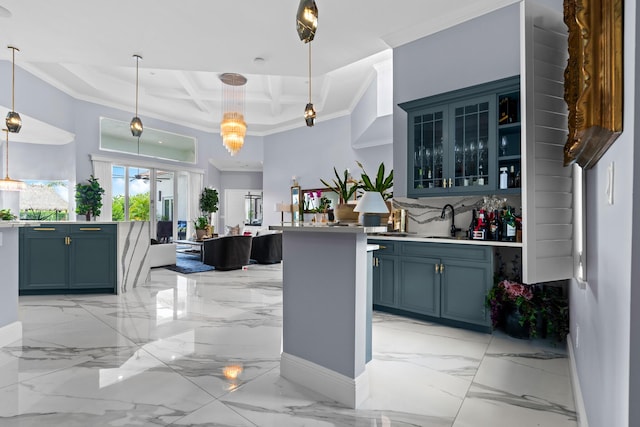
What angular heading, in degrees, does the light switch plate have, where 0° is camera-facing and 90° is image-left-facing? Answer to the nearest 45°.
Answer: approximately 90°

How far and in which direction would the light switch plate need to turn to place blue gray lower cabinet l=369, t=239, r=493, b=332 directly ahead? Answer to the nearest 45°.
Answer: approximately 45° to its right

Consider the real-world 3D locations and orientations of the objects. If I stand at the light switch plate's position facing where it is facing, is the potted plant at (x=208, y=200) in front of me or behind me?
in front

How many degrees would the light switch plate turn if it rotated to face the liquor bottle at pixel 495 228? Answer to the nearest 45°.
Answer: approximately 90° to its right

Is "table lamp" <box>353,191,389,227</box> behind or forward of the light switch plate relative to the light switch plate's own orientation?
forward

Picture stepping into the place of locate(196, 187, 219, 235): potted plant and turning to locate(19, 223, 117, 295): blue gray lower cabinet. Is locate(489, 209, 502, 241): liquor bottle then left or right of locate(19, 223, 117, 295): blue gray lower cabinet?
left

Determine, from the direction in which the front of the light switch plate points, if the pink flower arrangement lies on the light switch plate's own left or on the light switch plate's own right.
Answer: on the light switch plate's own right

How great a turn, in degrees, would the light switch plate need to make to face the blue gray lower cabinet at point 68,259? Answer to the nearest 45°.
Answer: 0° — it already faces it
